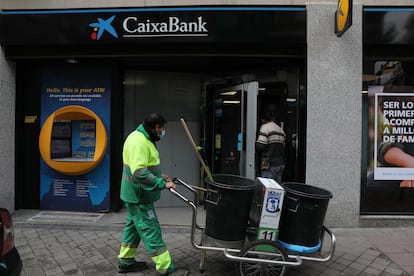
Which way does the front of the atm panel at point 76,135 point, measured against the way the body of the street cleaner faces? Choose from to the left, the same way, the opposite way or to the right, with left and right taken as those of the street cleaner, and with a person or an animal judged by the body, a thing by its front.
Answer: to the right

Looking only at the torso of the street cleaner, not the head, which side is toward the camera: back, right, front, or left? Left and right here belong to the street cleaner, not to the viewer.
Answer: right

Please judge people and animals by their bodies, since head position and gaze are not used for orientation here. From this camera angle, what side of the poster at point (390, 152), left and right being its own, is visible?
front

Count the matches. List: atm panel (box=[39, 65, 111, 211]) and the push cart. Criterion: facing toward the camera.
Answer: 1

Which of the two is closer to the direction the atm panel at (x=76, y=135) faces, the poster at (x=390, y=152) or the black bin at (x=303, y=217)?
the black bin

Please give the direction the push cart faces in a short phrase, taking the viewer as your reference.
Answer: facing to the right of the viewer

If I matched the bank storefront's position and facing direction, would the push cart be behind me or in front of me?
in front

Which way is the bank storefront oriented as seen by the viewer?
toward the camera

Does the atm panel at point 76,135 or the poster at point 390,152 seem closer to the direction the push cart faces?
the poster

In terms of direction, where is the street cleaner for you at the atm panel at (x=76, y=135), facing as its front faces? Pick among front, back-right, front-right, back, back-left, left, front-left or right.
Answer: front

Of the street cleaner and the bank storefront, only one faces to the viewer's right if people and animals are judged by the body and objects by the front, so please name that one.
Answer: the street cleaner

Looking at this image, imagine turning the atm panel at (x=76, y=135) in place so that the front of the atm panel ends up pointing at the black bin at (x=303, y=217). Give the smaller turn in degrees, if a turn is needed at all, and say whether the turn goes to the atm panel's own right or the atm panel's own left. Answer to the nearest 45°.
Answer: approximately 45° to the atm panel's own left

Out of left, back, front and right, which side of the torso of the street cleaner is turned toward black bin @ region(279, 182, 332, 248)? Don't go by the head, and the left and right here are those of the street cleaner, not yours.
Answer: front
